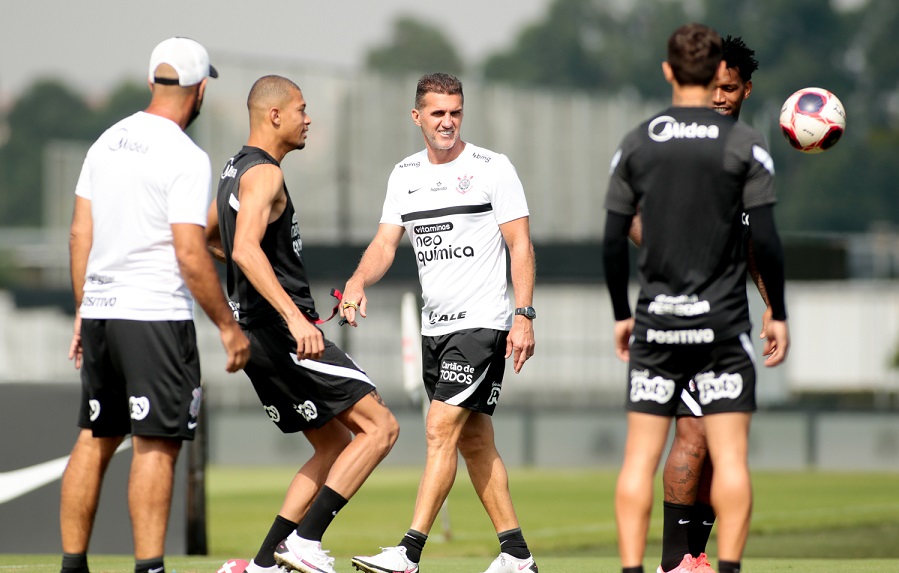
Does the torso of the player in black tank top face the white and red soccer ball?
yes

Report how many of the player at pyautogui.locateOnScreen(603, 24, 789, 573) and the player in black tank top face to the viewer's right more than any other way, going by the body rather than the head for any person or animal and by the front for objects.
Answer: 1

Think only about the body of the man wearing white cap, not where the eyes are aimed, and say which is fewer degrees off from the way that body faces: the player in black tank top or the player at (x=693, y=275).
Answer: the player in black tank top

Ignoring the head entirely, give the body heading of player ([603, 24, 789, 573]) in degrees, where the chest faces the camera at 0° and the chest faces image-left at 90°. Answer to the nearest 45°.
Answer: approximately 180°

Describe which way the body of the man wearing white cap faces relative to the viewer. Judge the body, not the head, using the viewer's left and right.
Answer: facing away from the viewer and to the right of the viewer

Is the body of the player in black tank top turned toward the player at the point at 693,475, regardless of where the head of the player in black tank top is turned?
yes

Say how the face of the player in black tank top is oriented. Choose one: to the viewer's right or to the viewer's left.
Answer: to the viewer's right

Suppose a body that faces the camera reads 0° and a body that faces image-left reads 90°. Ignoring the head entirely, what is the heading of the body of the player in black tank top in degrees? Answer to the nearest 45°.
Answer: approximately 270°
